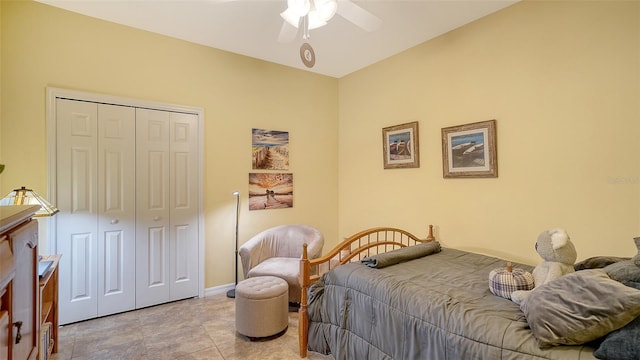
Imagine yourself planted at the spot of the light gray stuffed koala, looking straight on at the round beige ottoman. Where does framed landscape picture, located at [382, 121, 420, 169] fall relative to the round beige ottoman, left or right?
right

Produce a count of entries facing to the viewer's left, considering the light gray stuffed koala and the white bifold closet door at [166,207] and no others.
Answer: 1

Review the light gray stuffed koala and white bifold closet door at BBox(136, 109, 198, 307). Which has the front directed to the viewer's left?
the light gray stuffed koala

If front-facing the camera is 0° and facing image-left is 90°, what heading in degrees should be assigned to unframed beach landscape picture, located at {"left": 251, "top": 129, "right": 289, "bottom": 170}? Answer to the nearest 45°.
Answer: approximately 315°

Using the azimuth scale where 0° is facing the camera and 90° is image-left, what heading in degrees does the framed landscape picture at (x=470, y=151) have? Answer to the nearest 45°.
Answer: approximately 45°

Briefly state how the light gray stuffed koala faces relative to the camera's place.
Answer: facing to the left of the viewer
